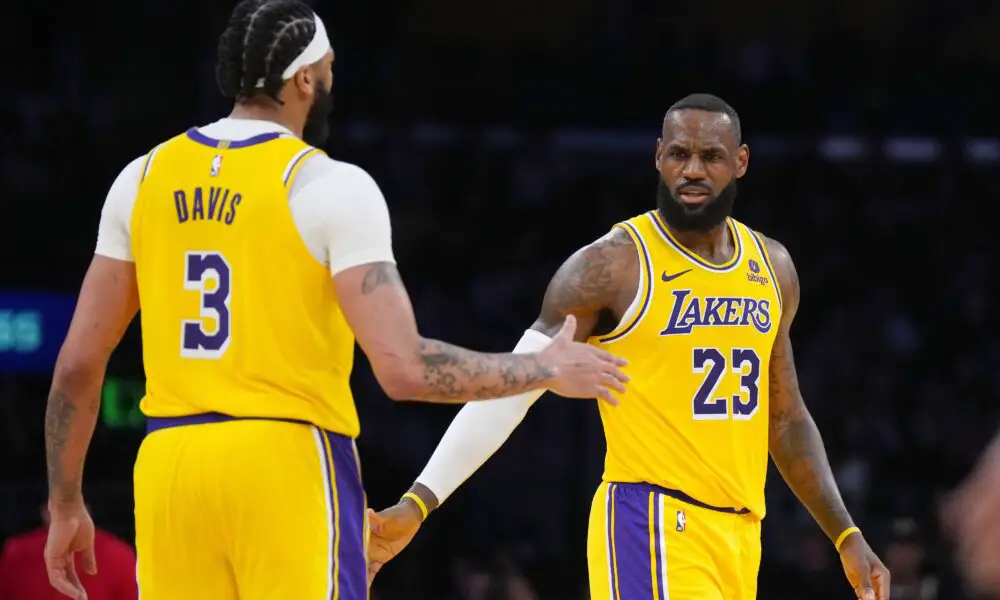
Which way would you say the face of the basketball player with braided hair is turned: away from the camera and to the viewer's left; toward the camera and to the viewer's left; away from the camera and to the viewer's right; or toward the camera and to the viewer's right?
away from the camera and to the viewer's right

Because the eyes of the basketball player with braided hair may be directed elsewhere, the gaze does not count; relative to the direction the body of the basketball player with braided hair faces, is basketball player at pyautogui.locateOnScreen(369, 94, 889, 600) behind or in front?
in front

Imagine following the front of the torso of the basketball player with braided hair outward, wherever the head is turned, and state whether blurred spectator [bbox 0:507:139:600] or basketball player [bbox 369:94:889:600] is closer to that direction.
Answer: the basketball player

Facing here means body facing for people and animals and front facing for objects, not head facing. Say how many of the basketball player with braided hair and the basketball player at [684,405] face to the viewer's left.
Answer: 0

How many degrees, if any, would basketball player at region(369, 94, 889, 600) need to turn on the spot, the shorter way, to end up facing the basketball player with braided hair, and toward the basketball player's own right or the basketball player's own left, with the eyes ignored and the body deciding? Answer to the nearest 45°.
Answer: approximately 90° to the basketball player's own right

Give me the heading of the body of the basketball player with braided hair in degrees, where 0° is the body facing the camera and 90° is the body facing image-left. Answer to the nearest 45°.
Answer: approximately 225°
